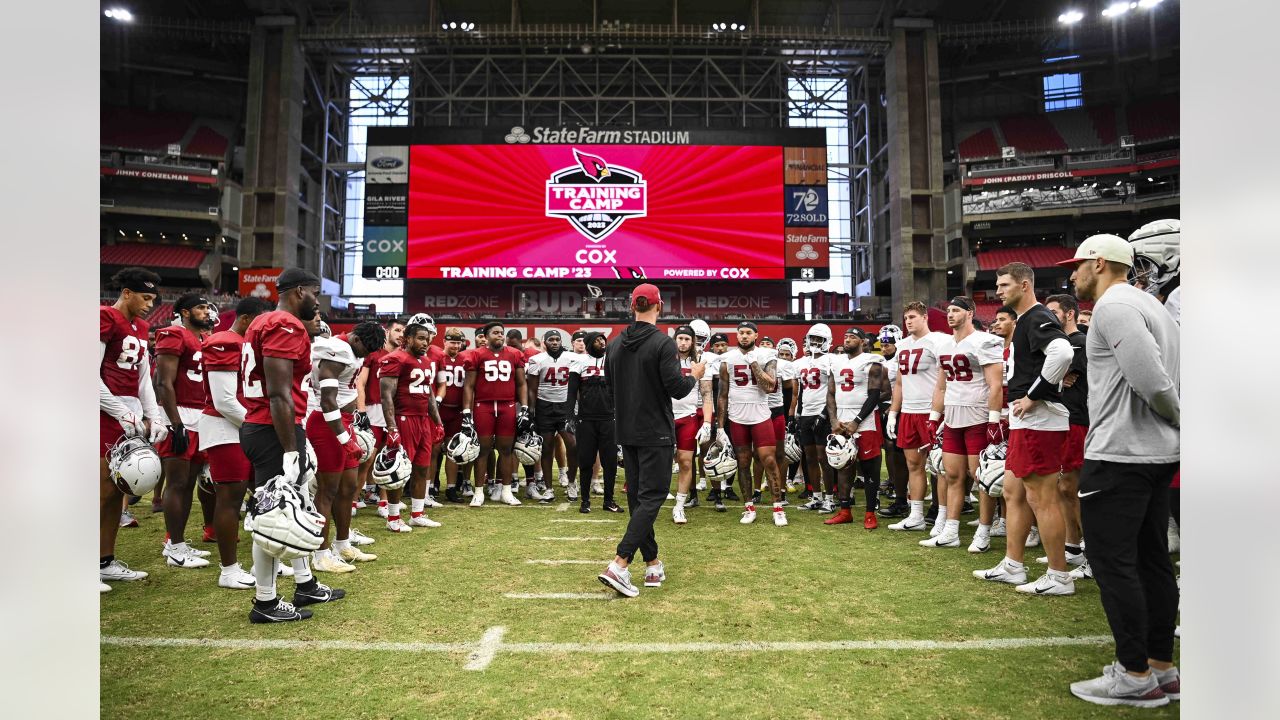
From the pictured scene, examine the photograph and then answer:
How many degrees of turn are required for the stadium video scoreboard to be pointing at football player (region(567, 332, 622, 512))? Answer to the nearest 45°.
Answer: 0° — it already faces them

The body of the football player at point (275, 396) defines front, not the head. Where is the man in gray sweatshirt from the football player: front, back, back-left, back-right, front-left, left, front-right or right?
front-right

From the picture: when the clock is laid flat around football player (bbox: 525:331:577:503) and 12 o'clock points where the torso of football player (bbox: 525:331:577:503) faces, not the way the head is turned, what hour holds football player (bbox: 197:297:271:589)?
football player (bbox: 197:297:271:589) is roughly at 1 o'clock from football player (bbox: 525:331:577:503).

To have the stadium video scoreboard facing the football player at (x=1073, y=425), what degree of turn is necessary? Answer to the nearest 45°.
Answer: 0° — it already faces them

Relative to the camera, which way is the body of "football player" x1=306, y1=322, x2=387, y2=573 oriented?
to the viewer's right

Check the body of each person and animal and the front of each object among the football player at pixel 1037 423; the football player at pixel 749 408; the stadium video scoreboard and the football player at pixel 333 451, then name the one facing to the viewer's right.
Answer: the football player at pixel 333 451

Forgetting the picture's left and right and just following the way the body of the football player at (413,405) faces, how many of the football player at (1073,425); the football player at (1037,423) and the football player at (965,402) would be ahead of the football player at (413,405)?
3

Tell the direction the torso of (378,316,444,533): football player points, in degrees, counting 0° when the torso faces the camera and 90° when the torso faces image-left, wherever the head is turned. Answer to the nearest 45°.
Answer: approximately 315°

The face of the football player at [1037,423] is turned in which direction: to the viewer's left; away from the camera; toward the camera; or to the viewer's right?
to the viewer's left

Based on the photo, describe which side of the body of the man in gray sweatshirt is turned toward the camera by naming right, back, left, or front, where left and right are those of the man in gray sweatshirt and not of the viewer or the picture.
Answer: left
